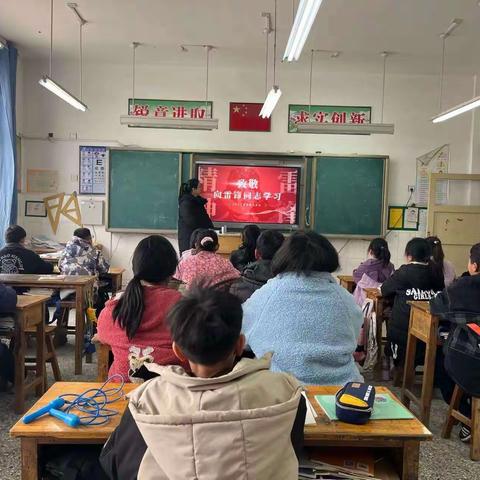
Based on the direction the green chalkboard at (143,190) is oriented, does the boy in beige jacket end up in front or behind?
in front

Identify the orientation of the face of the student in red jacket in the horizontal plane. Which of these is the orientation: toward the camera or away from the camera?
away from the camera

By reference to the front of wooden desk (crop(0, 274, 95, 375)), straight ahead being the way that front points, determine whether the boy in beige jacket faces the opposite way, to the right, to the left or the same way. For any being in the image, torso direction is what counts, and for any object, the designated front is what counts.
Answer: the opposite way

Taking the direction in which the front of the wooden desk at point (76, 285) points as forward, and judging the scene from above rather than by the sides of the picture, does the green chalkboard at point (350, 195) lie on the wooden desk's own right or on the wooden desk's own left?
on the wooden desk's own left

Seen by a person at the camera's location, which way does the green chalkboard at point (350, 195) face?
facing the viewer

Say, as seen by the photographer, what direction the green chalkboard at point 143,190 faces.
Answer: facing the viewer

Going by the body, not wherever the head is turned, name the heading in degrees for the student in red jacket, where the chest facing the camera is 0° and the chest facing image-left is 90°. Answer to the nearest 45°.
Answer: approximately 180°

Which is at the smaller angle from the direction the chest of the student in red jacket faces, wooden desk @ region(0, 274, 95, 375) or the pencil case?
the wooden desk

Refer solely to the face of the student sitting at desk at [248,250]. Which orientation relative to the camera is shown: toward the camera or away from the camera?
away from the camera

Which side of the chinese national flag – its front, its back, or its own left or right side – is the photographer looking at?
front

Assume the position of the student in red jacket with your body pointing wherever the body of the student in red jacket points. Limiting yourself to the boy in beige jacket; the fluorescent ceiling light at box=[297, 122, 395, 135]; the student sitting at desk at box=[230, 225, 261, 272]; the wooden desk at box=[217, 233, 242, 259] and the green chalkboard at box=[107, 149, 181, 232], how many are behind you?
1

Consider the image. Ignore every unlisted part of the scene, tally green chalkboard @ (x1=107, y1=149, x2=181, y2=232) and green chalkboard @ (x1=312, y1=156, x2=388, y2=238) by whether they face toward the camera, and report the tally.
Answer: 2

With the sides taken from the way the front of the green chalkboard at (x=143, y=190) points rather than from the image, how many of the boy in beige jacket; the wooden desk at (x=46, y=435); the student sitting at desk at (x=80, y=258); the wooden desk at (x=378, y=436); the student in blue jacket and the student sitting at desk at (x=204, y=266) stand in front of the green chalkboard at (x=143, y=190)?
6

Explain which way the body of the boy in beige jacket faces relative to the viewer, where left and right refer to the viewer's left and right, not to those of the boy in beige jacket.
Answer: facing away from the viewer

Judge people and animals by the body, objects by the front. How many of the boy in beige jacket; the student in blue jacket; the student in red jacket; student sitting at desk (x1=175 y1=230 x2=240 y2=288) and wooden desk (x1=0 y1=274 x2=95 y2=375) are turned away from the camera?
4

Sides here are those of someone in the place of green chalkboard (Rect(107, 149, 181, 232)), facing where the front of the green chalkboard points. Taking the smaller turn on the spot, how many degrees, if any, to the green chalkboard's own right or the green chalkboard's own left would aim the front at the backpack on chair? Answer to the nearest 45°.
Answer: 0° — it already faces it

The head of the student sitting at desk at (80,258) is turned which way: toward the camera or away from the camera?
away from the camera

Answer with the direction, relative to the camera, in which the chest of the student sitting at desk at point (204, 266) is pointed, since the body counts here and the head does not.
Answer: away from the camera

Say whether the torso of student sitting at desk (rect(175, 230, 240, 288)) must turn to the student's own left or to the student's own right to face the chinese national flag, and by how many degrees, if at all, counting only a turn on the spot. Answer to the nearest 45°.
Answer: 0° — they already face it

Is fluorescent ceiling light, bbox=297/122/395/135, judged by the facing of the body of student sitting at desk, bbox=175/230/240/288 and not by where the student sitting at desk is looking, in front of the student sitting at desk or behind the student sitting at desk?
in front

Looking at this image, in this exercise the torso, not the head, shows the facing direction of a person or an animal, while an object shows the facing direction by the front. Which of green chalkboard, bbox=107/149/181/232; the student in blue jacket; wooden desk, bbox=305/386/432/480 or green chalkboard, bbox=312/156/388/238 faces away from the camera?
the student in blue jacket
